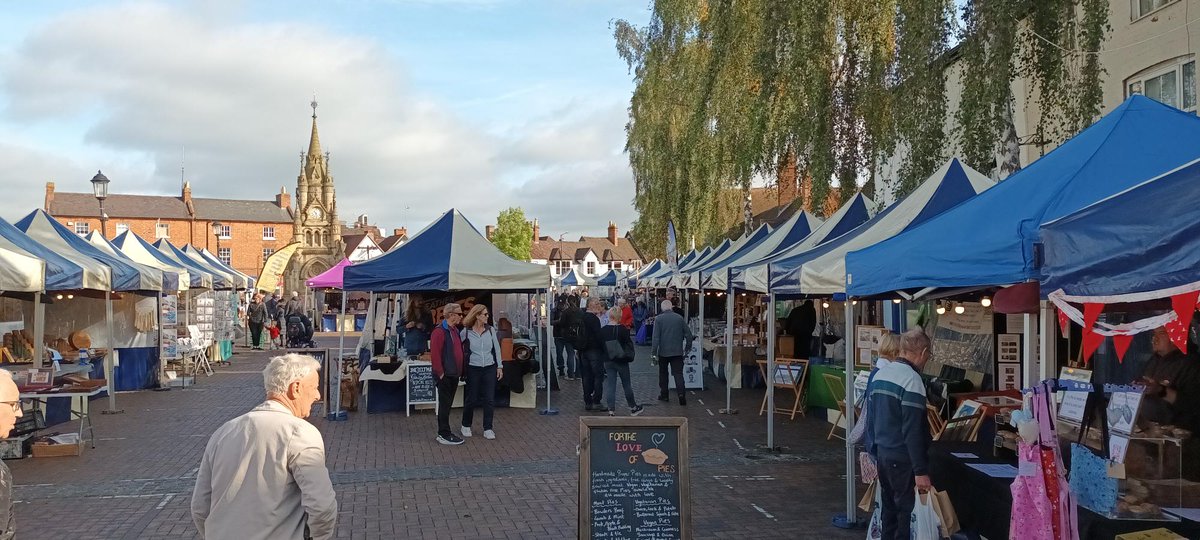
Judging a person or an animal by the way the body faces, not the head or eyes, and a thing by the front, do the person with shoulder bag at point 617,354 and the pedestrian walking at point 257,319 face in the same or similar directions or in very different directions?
very different directions

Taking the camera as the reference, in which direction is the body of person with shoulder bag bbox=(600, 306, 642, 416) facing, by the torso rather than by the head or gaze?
away from the camera

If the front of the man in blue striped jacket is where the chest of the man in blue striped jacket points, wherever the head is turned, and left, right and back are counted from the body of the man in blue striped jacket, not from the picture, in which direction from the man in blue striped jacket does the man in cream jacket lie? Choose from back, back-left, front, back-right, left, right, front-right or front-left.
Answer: back

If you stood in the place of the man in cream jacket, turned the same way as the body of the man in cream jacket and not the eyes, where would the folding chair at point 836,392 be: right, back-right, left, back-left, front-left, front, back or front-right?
front

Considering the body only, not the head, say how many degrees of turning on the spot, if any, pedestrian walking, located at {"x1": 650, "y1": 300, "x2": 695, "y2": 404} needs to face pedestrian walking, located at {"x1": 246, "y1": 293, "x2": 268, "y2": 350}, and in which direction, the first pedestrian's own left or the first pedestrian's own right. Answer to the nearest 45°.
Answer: approximately 45° to the first pedestrian's own left

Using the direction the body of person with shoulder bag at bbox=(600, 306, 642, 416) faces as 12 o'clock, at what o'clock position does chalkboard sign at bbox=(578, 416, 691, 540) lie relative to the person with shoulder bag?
The chalkboard sign is roughly at 6 o'clock from the person with shoulder bag.

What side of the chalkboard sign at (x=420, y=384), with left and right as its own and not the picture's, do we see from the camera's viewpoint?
front

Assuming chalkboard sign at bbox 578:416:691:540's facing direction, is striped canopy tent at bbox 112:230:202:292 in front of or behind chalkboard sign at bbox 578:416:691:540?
behind

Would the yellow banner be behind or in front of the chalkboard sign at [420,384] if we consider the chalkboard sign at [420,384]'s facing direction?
behind

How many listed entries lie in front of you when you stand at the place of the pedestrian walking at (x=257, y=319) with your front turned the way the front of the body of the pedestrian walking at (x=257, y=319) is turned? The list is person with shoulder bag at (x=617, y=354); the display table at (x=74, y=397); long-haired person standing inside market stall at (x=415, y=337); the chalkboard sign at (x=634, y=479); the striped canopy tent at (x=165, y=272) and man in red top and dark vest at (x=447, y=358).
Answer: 6

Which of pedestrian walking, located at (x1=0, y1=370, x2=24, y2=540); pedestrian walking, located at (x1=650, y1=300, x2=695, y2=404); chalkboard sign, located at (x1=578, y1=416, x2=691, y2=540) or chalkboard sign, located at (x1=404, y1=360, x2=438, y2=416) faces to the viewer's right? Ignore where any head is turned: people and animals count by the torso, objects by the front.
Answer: pedestrian walking, located at (x1=0, y1=370, x2=24, y2=540)
